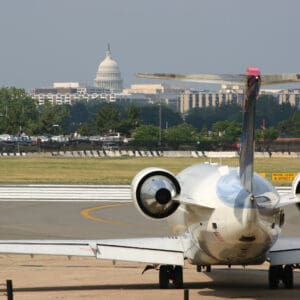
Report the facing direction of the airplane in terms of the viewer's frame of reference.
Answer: facing away from the viewer
